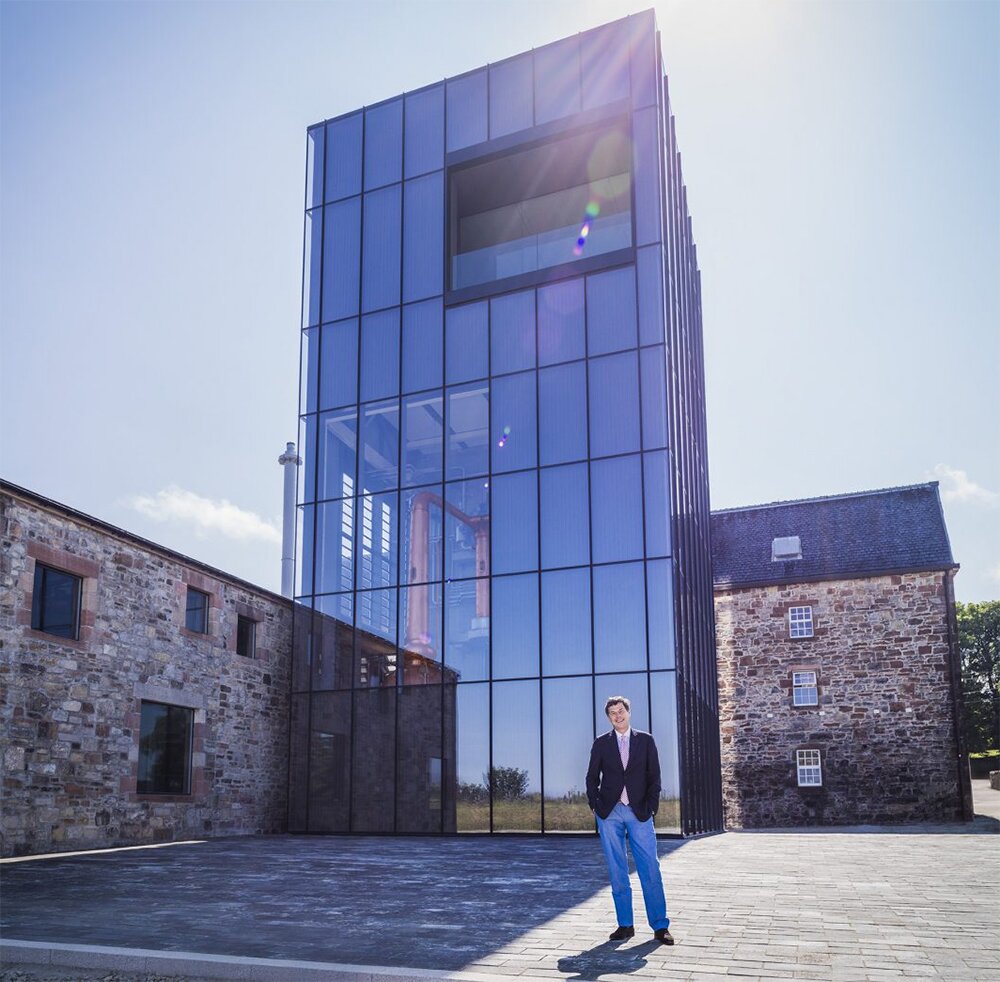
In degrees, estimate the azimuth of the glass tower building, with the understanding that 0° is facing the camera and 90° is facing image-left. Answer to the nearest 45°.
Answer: approximately 0°

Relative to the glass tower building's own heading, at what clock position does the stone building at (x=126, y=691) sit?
The stone building is roughly at 2 o'clock from the glass tower building.

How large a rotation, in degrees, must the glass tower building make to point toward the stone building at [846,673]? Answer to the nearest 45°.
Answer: approximately 135° to its left

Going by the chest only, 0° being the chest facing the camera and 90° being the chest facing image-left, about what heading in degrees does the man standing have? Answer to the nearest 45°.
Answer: approximately 0°

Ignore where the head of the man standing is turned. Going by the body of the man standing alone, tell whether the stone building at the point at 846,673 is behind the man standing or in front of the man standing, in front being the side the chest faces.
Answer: behind

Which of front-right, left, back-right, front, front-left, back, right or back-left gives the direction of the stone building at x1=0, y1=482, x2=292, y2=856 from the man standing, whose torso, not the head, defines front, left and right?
back-right
